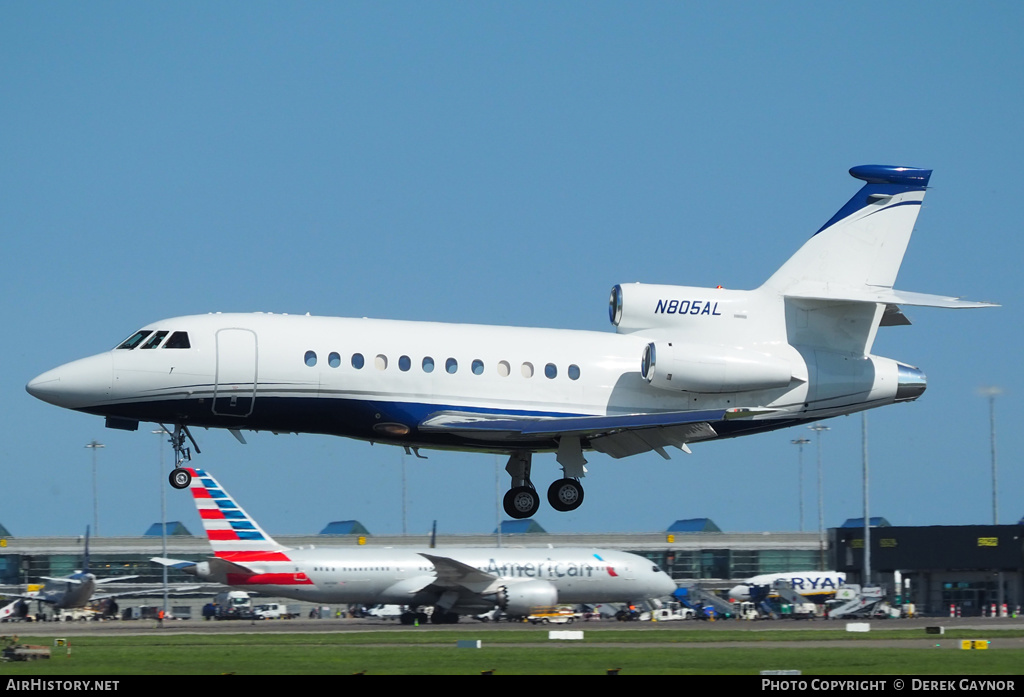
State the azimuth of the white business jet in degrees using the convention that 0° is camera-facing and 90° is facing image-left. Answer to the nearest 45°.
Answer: approximately 90°
